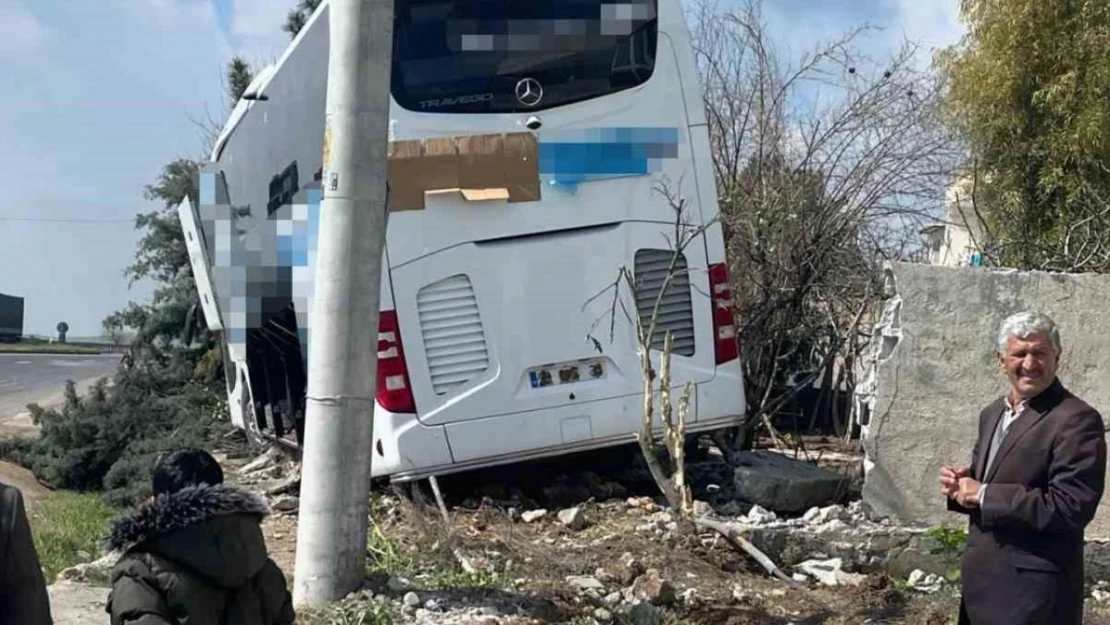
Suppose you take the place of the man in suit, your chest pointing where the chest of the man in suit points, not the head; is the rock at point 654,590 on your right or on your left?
on your right

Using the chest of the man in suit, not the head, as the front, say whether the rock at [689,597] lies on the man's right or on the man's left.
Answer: on the man's right

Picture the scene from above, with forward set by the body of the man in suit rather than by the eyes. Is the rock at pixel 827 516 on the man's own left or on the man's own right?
on the man's own right

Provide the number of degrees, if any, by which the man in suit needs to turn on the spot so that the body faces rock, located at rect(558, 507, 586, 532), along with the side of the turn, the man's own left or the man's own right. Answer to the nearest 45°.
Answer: approximately 90° to the man's own right

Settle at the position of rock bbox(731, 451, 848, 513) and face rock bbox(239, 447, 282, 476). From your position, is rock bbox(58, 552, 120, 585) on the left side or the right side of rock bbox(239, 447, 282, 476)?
left

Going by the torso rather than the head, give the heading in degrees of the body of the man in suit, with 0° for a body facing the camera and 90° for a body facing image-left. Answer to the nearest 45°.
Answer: approximately 45°

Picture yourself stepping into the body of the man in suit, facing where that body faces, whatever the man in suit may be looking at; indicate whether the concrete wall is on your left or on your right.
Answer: on your right

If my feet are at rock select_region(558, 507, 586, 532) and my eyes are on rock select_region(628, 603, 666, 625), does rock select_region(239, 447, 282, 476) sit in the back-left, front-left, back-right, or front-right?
back-right

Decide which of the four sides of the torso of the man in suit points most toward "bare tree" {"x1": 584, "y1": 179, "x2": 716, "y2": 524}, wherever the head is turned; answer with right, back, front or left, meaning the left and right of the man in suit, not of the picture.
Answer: right

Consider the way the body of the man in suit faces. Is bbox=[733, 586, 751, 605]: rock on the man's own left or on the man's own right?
on the man's own right
